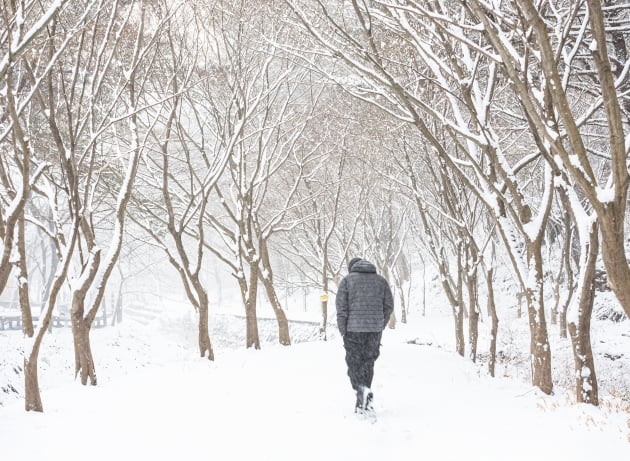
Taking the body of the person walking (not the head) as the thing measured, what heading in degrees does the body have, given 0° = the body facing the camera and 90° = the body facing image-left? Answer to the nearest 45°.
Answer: approximately 180°
